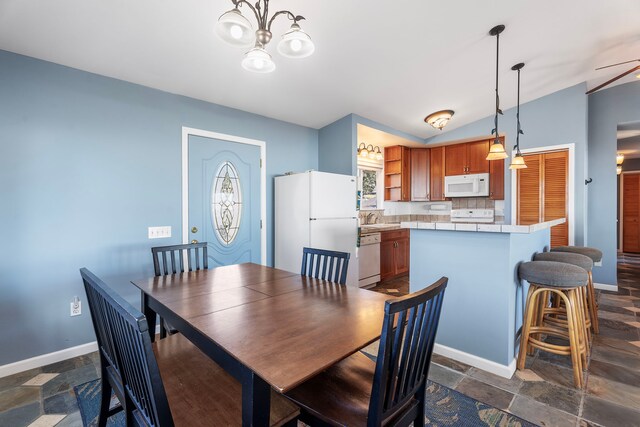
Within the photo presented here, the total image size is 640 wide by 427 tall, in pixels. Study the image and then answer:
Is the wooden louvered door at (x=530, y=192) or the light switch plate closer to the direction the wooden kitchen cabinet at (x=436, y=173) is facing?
the light switch plate

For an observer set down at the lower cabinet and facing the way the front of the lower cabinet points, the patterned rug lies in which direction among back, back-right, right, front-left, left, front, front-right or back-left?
front-right

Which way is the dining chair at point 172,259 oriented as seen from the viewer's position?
toward the camera

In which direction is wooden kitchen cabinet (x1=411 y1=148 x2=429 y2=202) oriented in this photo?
toward the camera

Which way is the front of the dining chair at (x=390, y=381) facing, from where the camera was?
facing away from the viewer and to the left of the viewer

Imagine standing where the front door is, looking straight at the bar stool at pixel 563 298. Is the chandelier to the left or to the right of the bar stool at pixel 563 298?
right

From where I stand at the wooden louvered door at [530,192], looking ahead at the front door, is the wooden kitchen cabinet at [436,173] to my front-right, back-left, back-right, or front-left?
front-right

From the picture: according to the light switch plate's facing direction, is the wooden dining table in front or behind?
in front

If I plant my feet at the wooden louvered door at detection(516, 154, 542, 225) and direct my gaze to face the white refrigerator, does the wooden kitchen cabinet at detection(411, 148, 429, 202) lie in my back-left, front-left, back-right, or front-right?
front-right

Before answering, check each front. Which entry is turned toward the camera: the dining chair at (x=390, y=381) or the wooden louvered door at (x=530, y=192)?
the wooden louvered door

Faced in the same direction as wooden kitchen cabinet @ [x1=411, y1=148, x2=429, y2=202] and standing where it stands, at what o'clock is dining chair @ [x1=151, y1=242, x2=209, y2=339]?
The dining chair is roughly at 1 o'clock from the wooden kitchen cabinet.

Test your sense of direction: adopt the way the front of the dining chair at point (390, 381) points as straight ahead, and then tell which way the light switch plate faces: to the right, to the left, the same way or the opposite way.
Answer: the opposite way

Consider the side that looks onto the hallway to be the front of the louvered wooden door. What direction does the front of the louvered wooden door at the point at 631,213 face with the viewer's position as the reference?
facing the viewer

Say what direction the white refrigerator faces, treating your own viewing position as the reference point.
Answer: facing the viewer and to the right of the viewer

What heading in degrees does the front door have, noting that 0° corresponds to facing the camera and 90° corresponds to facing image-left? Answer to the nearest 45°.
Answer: approximately 315°

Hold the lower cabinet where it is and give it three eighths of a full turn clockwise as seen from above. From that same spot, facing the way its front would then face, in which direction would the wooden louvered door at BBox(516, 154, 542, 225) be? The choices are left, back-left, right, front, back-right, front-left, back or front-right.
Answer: back
